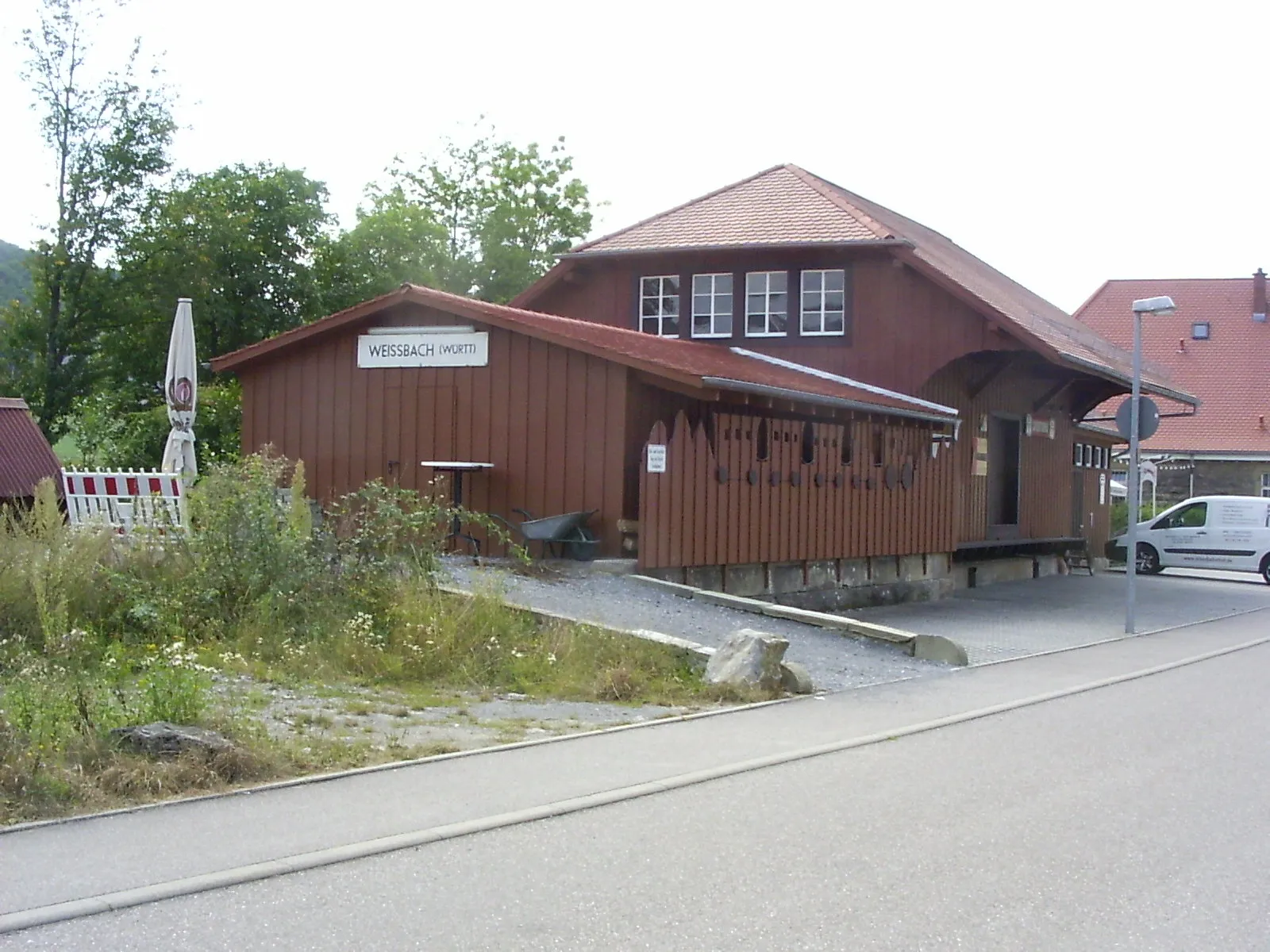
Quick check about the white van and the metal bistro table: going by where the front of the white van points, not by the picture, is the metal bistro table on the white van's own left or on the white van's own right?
on the white van's own left

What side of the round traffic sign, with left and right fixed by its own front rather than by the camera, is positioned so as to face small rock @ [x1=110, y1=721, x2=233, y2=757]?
back

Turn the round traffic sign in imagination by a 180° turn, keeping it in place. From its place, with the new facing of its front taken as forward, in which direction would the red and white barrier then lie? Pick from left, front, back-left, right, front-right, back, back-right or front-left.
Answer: front-right

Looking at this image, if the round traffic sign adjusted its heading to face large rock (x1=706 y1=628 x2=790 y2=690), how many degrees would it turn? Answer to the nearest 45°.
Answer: approximately 180°

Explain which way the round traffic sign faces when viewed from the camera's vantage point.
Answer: facing away from the viewer

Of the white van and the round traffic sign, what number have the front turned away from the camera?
1

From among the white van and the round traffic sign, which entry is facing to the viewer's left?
the white van

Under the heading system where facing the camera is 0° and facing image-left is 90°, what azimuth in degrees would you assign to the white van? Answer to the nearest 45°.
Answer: approximately 90°

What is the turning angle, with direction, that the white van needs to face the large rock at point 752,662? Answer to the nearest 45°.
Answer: approximately 90° to its left

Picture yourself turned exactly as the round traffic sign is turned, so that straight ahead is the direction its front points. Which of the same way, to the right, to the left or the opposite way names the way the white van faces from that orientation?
to the left

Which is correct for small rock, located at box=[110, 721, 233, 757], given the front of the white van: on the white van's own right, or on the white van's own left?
on the white van's own left
